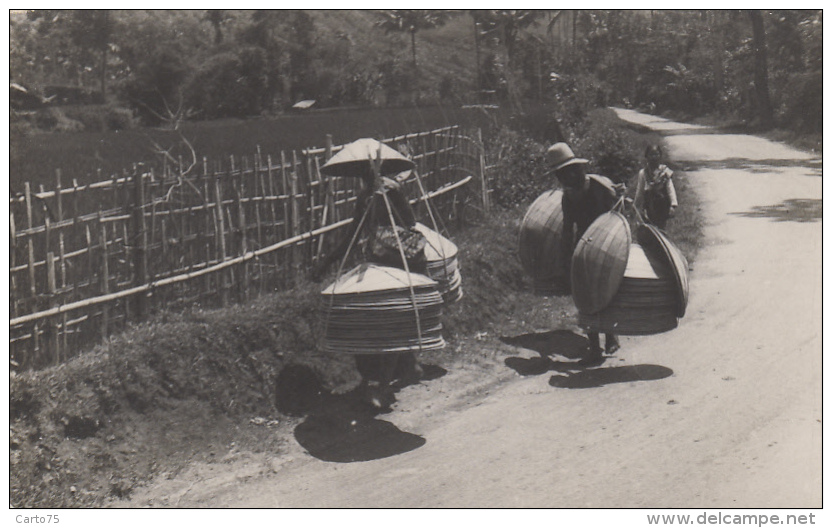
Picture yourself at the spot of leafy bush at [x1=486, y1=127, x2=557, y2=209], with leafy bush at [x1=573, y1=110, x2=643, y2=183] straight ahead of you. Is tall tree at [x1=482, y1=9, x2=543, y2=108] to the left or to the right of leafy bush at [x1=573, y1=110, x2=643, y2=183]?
left

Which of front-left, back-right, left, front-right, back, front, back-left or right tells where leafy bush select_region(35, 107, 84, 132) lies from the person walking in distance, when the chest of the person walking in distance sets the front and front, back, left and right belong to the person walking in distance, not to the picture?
right

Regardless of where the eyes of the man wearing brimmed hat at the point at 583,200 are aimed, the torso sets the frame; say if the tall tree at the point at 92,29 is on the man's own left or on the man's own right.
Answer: on the man's own right

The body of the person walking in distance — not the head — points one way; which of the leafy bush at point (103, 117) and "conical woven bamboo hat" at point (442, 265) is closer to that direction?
the conical woven bamboo hat

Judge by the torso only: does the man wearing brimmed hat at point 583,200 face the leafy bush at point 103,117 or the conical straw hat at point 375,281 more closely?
the conical straw hat

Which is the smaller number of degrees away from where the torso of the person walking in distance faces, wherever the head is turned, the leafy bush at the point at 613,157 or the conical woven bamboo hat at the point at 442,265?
the conical woven bamboo hat

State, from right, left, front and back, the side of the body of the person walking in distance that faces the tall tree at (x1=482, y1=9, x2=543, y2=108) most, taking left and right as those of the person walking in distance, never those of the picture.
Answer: back

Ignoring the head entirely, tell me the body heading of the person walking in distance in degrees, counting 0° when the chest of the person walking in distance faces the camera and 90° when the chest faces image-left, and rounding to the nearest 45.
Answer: approximately 0°

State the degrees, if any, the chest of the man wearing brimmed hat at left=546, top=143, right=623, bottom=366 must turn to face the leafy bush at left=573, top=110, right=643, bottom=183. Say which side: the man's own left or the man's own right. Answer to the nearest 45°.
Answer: approximately 135° to the man's own right

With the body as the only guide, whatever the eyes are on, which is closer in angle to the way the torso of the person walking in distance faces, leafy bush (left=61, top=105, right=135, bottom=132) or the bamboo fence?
the bamboo fence

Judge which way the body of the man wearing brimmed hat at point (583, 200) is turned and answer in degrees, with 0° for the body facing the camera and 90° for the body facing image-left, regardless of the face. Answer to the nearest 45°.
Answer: approximately 45°

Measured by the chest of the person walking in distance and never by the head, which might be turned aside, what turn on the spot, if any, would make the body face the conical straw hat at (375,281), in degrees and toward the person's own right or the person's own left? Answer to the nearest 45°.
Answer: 0° — they already face it

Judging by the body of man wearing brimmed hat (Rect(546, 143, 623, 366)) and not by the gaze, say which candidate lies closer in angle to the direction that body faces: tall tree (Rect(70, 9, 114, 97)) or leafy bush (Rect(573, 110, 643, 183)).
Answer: the tall tree

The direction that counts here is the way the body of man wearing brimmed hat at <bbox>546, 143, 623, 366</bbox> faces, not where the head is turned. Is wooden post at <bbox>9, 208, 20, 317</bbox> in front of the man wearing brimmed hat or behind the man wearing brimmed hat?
in front

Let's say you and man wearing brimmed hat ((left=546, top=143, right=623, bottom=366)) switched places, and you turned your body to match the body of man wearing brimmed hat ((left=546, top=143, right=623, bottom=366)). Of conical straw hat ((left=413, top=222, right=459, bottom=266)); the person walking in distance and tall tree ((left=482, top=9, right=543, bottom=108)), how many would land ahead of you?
1
